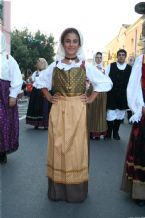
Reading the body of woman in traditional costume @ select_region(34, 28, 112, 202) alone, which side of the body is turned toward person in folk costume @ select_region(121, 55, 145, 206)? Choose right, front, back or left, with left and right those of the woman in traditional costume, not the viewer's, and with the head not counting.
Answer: left

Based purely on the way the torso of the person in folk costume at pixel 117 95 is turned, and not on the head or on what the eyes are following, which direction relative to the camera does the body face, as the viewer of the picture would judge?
toward the camera

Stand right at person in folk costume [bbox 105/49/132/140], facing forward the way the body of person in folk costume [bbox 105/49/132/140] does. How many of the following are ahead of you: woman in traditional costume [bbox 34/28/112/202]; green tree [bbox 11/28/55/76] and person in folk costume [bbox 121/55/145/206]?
2

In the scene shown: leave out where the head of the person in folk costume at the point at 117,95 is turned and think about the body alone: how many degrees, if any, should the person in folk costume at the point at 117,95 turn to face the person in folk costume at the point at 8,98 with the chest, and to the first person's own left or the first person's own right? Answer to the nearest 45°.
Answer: approximately 45° to the first person's own right

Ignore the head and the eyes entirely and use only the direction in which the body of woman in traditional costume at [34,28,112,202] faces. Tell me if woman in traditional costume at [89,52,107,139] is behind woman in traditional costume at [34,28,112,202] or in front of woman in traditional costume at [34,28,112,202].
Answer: behind

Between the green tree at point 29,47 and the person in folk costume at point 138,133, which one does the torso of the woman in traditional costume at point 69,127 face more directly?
the person in folk costume

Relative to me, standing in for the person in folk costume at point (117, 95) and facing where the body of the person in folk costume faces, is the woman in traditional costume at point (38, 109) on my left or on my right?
on my right

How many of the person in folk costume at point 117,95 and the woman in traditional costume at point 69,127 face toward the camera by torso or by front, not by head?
2
